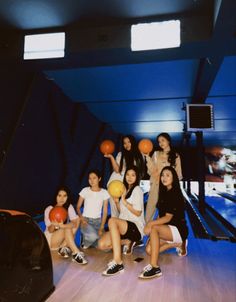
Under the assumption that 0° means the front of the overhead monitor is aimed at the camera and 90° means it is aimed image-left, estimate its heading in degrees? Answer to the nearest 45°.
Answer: approximately 0°
